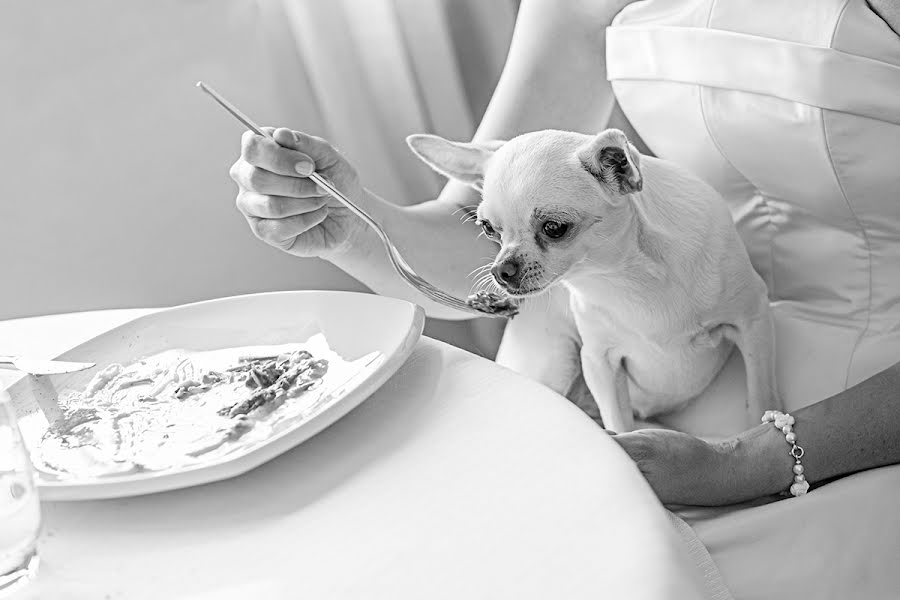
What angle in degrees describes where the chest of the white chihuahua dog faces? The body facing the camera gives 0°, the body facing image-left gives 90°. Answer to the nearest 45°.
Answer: approximately 45°
